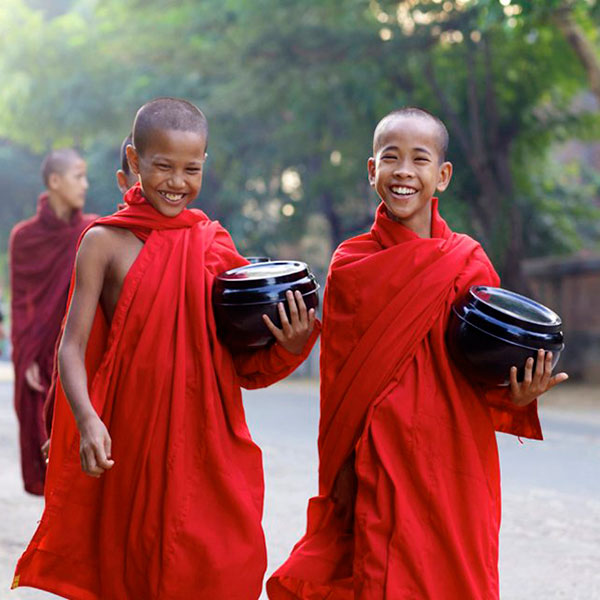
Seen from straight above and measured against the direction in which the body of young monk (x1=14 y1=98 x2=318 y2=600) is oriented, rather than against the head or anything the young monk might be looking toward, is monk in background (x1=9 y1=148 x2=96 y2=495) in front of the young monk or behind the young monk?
behind

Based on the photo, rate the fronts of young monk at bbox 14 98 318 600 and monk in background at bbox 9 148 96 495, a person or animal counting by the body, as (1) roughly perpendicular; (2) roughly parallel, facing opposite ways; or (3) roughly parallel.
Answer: roughly parallel

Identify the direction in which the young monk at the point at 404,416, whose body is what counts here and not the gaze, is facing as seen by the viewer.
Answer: toward the camera

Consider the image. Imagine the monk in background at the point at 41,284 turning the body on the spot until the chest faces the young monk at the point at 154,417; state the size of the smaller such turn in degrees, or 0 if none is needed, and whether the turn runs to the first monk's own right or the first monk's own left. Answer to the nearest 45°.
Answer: approximately 45° to the first monk's own right

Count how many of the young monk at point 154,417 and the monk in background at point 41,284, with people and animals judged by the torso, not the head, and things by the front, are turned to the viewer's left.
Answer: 0

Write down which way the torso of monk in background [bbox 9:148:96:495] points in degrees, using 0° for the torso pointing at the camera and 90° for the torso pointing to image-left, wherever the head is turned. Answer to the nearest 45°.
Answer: approximately 315°

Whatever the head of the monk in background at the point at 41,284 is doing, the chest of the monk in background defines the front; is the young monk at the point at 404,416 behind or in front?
in front

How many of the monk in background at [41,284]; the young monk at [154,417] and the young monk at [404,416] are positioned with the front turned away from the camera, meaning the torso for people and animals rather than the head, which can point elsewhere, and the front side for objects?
0

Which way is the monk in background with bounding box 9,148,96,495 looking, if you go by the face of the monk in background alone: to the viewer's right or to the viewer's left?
to the viewer's right

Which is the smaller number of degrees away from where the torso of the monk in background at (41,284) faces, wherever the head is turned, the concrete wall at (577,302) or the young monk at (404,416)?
the young monk

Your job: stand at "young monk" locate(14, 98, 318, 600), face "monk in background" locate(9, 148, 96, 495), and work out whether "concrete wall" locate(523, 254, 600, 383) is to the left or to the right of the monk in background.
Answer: right

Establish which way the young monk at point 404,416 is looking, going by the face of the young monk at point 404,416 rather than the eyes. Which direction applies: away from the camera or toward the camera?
toward the camera

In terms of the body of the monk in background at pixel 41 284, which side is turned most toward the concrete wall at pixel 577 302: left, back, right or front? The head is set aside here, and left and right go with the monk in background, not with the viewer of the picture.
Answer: left

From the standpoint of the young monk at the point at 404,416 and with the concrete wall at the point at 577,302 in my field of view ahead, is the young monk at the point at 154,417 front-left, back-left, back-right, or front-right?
back-left
